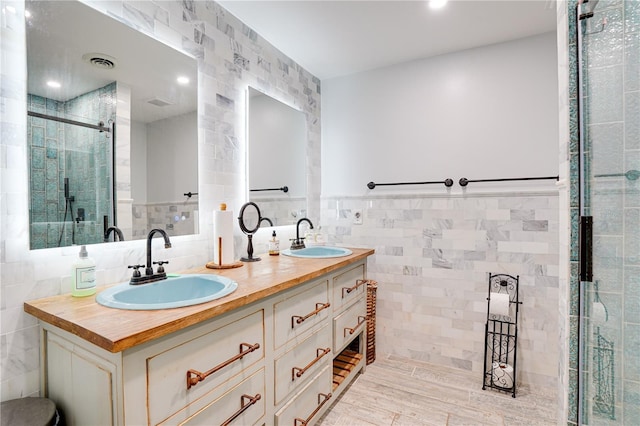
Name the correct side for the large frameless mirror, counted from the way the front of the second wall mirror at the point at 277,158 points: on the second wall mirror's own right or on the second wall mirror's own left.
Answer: on the second wall mirror's own right

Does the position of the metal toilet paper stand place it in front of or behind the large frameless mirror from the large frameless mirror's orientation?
in front

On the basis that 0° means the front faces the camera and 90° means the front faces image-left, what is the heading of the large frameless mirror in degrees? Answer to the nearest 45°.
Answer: approximately 315°

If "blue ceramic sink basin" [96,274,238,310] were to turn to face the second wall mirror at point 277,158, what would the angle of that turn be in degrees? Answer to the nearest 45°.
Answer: approximately 90° to its left

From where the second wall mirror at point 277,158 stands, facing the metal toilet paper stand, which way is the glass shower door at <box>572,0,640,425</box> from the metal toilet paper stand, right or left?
right

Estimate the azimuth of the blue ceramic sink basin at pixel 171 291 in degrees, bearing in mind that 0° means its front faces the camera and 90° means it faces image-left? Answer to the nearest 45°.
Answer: approximately 315°
